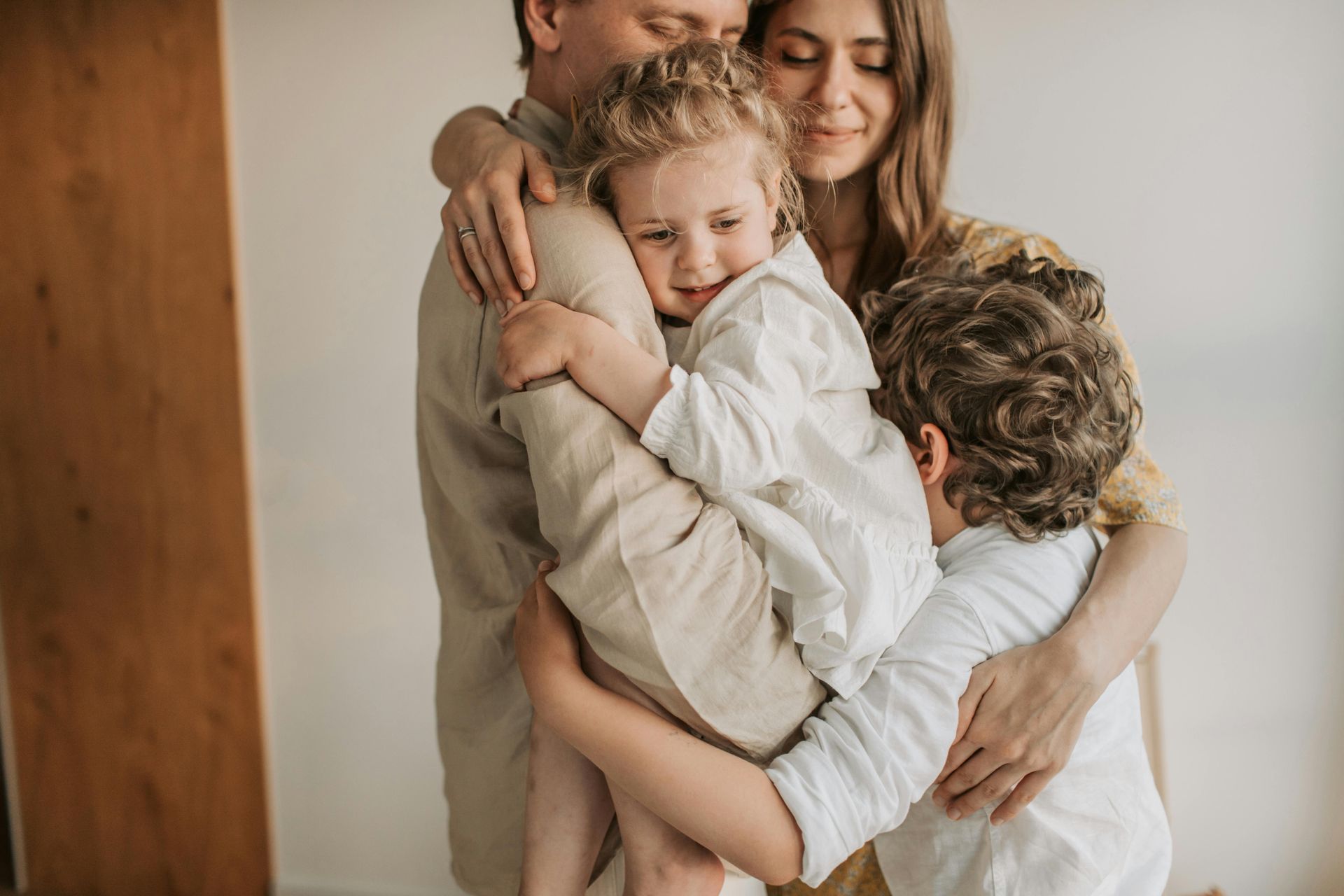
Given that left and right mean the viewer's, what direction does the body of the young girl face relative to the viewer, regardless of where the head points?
facing to the left of the viewer

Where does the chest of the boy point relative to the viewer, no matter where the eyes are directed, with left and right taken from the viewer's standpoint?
facing away from the viewer and to the left of the viewer
